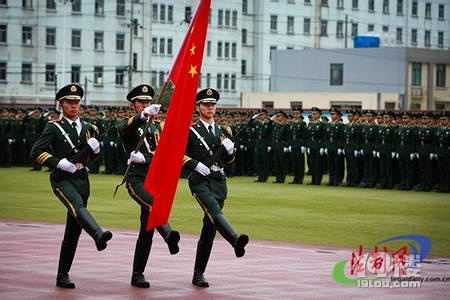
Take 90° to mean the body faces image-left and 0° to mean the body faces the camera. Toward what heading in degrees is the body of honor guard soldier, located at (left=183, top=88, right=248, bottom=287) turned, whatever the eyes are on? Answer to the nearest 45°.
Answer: approximately 315°

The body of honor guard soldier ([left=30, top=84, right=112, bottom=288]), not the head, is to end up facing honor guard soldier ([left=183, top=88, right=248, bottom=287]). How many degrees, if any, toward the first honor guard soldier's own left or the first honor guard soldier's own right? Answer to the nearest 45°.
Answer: approximately 45° to the first honor guard soldier's own left

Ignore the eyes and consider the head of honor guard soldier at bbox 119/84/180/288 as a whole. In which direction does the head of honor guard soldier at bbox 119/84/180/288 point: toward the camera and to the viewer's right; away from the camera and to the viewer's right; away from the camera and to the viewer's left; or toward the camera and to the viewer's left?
toward the camera and to the viewer's right

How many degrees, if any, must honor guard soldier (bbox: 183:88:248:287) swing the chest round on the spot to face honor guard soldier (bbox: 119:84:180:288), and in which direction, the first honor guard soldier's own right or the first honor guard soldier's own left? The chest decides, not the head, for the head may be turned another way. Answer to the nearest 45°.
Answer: approximately 135° to the first honor guard soldier's own right

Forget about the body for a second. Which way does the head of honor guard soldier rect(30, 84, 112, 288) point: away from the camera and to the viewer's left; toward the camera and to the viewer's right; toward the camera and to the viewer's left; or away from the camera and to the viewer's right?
toward the camera and to the viewer's right

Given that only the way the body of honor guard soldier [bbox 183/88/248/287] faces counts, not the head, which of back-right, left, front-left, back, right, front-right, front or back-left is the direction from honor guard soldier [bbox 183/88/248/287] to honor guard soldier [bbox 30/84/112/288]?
back-right

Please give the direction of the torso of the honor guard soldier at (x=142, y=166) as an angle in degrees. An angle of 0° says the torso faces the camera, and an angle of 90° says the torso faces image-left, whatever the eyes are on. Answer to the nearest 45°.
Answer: approximately 315°

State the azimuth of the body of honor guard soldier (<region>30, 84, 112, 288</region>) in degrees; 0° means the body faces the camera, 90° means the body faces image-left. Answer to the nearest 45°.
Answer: approximately 315°
